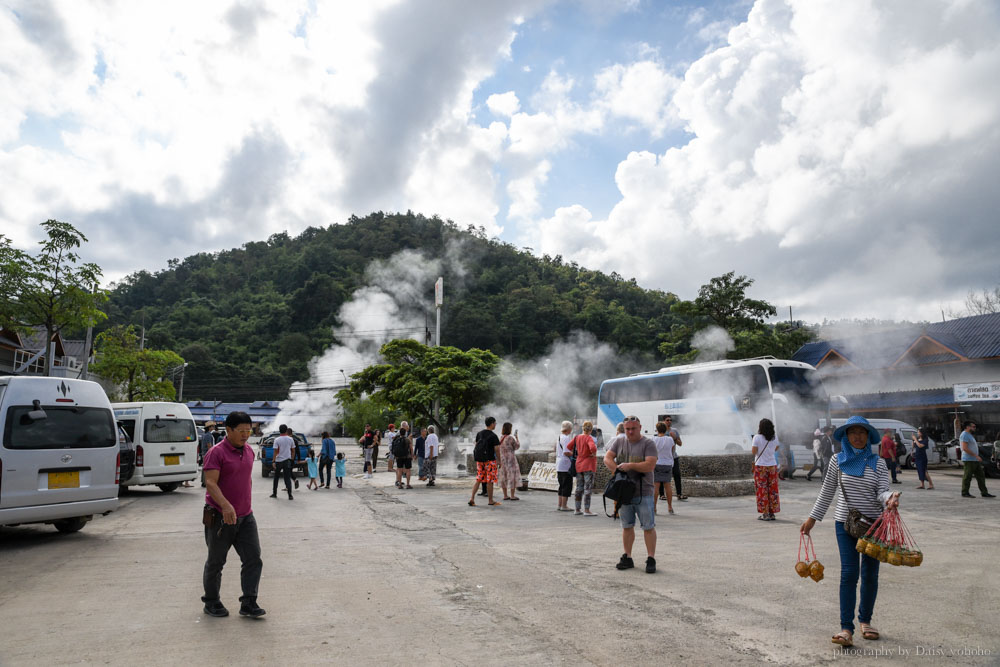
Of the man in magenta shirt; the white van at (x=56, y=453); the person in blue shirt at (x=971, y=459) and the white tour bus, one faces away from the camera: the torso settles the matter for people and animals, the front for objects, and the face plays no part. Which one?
the white van

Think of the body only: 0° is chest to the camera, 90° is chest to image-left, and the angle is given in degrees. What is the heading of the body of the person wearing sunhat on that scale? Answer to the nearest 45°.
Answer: approximately 0°

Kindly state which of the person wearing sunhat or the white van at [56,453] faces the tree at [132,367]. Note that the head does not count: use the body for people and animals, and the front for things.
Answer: the white van

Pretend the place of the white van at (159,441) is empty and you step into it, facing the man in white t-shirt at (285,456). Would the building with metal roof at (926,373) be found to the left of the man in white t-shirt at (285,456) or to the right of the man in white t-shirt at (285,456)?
left

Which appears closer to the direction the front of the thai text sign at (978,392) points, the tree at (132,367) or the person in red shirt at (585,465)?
the person in red shirt

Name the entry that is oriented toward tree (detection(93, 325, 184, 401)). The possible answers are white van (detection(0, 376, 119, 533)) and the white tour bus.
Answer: the white van

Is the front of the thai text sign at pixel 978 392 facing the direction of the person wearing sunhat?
yes

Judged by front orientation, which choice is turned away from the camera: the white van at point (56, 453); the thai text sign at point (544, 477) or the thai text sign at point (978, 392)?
the white van
